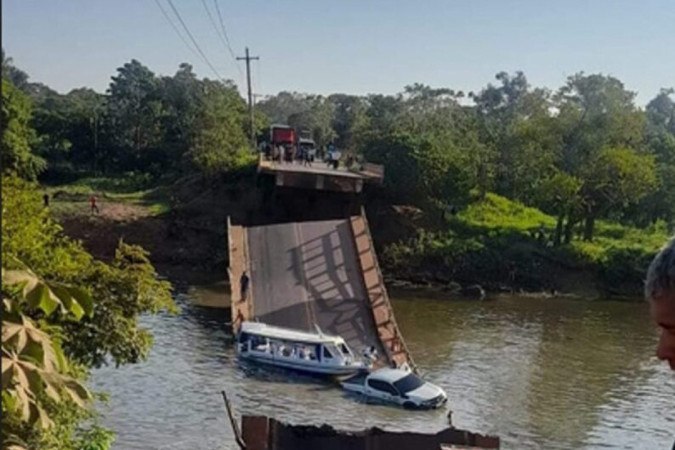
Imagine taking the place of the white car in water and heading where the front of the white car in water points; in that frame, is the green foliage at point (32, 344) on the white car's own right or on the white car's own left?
on the white car's own right

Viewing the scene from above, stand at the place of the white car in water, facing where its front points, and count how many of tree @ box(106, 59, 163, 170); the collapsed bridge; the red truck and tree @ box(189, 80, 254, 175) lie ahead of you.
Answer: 0

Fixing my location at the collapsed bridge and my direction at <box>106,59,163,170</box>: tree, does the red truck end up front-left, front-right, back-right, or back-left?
front-right

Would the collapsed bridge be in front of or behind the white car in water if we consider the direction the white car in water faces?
behind

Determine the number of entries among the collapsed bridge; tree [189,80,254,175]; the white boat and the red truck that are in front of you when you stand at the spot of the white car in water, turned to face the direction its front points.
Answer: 0

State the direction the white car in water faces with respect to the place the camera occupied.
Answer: facing the viewer and to the right of the viewer

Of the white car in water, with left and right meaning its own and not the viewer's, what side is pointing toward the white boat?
back

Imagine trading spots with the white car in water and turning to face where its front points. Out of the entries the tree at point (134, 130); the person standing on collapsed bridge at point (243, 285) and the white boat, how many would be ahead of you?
0

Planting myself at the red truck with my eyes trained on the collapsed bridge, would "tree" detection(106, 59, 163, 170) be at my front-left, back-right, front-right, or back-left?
back-right

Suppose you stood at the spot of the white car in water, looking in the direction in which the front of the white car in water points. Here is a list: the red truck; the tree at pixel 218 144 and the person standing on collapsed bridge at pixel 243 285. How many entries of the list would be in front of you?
0

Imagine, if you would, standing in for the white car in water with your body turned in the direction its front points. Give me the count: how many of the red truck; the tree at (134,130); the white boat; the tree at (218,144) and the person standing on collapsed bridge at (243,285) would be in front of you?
0

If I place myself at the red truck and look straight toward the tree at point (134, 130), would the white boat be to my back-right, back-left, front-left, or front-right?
back-left

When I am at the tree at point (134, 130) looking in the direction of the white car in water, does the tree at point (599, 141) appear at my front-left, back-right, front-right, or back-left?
front-left

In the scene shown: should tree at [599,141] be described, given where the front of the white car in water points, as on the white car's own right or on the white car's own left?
on the white car's own left

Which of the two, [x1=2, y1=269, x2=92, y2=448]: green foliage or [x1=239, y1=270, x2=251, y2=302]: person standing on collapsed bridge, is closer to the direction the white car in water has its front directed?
the green foliage

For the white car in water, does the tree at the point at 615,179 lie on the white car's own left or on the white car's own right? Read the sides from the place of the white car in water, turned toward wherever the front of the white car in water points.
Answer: on the white car's own left

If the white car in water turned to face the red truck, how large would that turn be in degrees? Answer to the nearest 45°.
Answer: approximately 135° to its left

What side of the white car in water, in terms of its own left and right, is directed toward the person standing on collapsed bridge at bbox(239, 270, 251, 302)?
back

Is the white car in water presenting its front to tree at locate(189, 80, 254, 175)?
no

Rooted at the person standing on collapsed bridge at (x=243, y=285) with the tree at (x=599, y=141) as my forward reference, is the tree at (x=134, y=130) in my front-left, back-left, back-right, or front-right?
front-left

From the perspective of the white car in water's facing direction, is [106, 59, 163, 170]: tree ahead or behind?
behind
